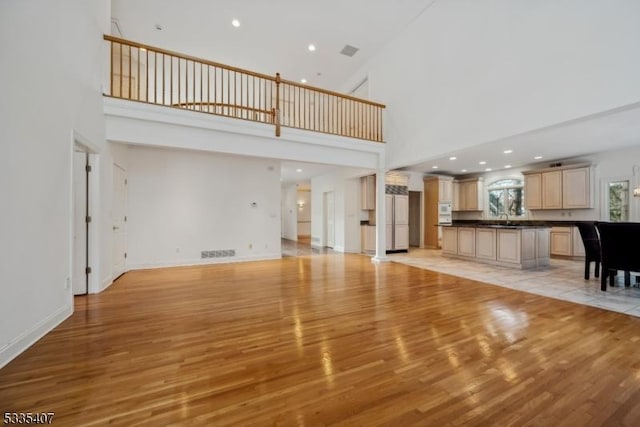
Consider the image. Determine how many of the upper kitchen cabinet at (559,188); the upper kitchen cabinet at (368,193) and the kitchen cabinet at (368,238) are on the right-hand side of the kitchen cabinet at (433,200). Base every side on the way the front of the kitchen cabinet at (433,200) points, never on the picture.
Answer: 2

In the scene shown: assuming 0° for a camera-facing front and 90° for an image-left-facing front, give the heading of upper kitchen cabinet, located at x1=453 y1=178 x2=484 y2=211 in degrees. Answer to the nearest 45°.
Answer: approximately 45°

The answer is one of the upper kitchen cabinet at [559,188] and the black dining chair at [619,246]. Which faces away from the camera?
the black dining chair

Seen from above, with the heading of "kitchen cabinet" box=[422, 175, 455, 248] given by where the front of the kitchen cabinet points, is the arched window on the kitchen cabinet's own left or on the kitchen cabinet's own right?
on the kitchen cabinet's own left

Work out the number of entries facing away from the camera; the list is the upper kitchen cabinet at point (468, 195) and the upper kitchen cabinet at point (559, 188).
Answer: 0

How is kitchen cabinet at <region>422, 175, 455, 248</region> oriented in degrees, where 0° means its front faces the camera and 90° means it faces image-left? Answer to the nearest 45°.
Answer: approximately 315°

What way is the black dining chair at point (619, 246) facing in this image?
away from the camera

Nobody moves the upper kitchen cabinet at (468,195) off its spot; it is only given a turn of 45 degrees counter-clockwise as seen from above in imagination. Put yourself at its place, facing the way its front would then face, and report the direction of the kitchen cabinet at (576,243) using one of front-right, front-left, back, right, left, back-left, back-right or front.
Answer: front-left

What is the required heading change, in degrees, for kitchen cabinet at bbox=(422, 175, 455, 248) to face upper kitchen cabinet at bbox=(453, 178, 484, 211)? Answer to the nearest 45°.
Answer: approximately 90° to its left
